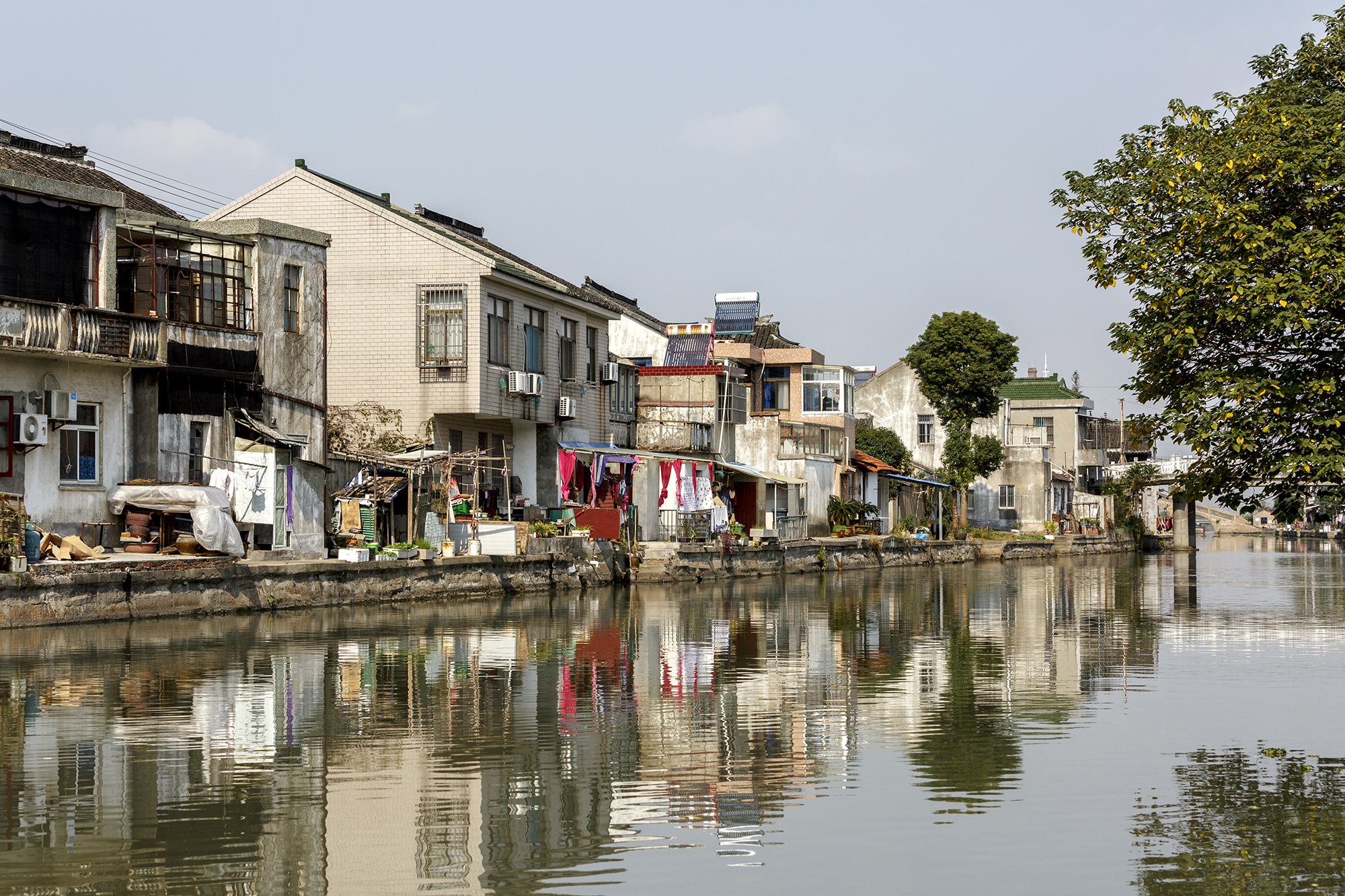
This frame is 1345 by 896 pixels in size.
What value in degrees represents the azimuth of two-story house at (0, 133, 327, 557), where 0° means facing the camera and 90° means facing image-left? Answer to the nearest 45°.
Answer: approximately 315°

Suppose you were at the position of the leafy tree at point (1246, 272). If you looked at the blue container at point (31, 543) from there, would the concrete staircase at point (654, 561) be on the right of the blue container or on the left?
right

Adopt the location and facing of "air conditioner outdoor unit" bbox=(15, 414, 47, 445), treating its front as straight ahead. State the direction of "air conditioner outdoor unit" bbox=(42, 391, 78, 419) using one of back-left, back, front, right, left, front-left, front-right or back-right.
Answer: left

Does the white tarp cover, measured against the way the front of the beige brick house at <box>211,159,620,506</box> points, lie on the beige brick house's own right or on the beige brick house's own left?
on the beige brick house's own right

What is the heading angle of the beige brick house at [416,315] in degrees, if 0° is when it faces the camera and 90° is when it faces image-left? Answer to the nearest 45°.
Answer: approximately 315°
